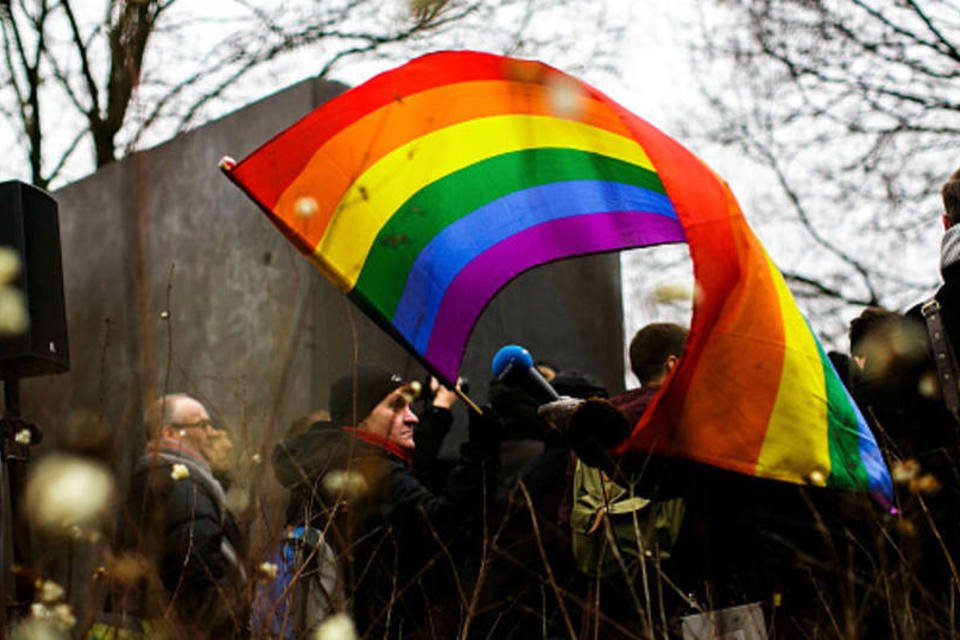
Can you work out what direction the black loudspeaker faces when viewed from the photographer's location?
facing the viewer and to the right of the viewer

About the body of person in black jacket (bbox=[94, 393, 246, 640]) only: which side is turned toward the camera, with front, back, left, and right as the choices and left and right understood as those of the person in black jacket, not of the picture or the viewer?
right

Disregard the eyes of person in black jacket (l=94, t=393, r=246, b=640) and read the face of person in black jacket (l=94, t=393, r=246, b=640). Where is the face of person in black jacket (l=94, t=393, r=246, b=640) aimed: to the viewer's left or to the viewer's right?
to the viewer's right

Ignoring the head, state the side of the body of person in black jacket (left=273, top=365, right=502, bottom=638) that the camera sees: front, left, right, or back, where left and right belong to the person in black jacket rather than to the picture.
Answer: right

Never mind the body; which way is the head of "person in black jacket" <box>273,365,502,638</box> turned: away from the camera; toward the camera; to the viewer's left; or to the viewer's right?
to the viewer's right

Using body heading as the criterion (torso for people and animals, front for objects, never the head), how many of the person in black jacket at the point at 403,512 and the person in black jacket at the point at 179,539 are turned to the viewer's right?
2

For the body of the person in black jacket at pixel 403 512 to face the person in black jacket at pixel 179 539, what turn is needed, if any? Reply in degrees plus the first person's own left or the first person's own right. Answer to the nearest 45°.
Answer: approximately 135° to the first person's own left

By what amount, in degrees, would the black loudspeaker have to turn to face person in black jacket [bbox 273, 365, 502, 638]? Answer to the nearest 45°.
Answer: approximately 45° to its left

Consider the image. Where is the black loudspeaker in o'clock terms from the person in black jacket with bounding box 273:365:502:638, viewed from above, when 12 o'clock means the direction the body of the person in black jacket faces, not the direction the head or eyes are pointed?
The black loudspeaker is roughly at 6 o'clock from the person in black jacket.
